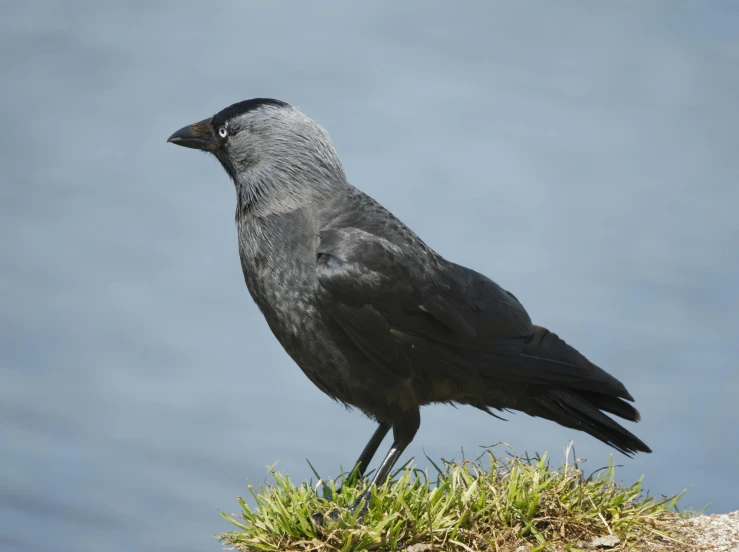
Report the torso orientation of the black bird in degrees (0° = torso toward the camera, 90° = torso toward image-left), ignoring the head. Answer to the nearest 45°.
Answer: approximately 90°
